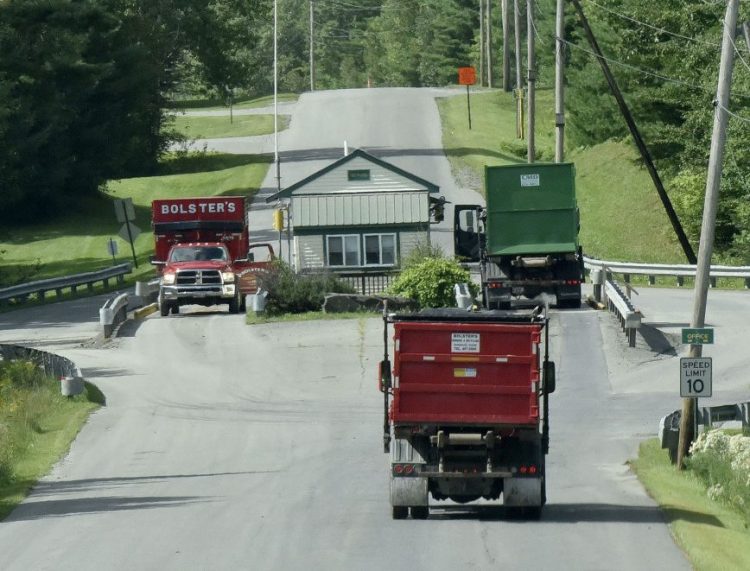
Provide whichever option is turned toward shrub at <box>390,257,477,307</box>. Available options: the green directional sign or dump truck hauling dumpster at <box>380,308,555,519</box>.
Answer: the dump truck hauling dumpster

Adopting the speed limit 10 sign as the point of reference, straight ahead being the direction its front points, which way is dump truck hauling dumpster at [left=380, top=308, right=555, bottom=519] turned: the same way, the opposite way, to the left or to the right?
the opposite way

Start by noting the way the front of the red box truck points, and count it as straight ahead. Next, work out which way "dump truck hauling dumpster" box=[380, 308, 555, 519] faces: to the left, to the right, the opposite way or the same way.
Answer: the opposite way

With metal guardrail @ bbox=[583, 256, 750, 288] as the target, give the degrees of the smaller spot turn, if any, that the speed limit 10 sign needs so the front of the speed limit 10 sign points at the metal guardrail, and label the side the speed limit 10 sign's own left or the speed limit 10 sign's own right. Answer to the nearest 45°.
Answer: approximately 180°

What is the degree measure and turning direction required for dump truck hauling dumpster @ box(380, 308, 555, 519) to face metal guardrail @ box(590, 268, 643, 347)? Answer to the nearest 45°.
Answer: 0° — it already faces it

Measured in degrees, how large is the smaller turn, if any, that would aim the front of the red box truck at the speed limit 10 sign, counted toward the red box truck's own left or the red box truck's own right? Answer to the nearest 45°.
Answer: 0° — it already faces it

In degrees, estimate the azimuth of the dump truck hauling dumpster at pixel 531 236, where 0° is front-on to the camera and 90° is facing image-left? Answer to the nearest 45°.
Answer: approximately 180°

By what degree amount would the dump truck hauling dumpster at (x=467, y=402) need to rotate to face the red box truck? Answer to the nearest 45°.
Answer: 0° — it already faces it

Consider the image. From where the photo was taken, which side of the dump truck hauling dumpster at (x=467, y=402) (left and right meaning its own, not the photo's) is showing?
back

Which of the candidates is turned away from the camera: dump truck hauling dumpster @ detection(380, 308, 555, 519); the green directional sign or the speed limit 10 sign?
the dump truck hauling dumpster

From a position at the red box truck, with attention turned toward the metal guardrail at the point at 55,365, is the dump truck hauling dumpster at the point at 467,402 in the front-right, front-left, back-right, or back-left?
front-left

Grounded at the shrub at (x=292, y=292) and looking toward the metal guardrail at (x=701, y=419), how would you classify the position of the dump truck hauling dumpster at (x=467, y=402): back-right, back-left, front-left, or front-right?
front-right

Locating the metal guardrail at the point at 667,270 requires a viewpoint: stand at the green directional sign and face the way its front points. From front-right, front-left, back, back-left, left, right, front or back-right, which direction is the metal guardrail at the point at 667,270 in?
back

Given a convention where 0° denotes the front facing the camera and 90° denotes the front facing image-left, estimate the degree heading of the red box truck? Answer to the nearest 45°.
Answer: approximately 0°
